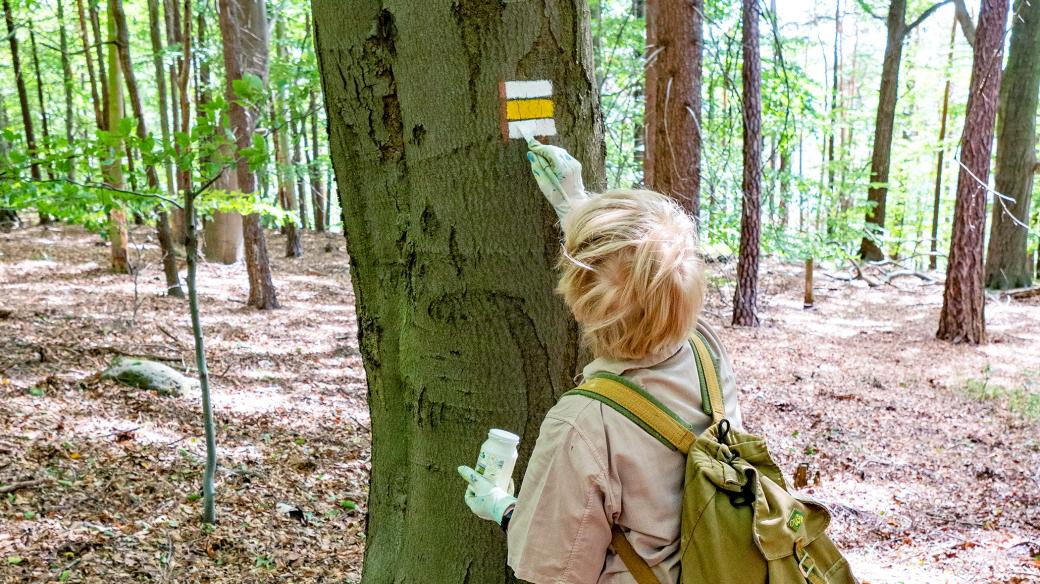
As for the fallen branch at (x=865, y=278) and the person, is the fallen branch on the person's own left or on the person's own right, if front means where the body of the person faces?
on the person's own right

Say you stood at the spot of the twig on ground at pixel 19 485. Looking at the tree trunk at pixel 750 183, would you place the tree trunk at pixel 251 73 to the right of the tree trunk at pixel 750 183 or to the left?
left

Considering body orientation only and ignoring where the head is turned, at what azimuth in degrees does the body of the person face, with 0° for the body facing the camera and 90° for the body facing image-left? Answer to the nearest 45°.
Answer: approximately 135°

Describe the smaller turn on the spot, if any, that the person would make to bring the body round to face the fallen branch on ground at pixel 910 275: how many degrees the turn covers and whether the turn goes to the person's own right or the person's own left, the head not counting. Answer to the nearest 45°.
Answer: approximately 90° to the person's own right

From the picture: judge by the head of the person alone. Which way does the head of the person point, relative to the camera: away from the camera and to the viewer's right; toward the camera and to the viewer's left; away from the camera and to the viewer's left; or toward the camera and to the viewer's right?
away from the camera and to the viewer's left

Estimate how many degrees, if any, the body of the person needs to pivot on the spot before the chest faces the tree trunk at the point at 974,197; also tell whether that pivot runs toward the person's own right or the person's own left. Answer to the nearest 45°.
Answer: approximately 90° to the person's own right

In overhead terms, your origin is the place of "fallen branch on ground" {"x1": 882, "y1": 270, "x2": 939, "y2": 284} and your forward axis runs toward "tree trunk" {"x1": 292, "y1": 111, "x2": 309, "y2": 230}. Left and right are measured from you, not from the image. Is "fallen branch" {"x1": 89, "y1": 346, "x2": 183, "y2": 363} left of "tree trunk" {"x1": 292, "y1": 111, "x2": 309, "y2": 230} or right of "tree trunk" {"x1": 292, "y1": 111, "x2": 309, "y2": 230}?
left

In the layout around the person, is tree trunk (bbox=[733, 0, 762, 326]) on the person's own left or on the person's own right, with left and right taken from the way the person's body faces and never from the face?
on the person's own right

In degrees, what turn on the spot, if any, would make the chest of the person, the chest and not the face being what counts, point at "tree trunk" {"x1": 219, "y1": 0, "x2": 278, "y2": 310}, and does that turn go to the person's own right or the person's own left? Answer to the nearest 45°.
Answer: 0° — they already face it

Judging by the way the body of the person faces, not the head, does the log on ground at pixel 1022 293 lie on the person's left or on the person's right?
on the person's right
